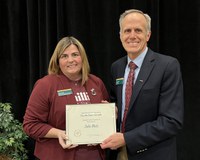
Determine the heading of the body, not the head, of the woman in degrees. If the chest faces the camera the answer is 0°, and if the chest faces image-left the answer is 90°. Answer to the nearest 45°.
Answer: approximately 315°

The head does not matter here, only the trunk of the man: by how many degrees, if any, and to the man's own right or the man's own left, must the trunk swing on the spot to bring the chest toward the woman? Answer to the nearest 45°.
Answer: approximately 45° to the man's own right

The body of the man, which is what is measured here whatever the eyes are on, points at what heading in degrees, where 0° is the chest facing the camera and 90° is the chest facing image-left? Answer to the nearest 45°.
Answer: approximately 45°
